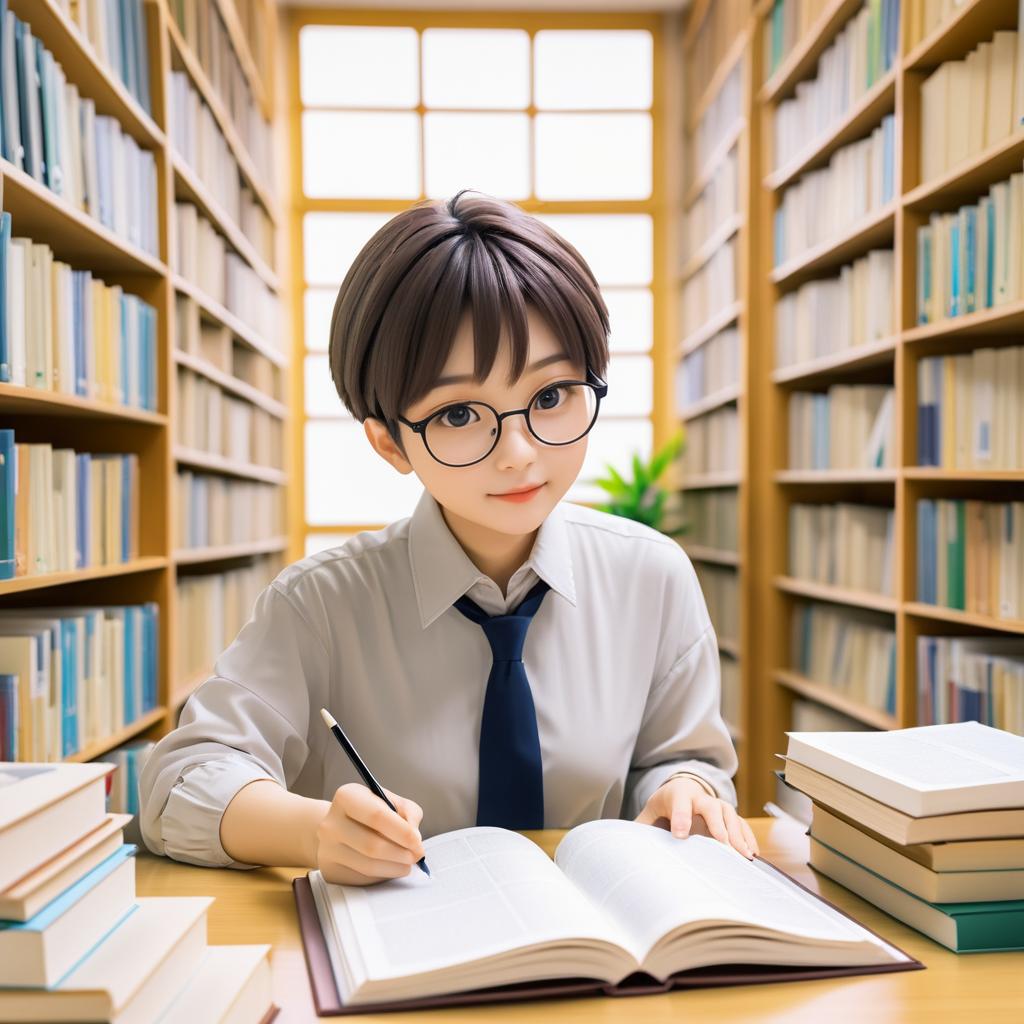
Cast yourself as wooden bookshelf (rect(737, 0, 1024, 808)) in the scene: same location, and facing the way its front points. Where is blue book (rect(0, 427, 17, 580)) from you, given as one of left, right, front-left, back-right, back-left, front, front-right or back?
front

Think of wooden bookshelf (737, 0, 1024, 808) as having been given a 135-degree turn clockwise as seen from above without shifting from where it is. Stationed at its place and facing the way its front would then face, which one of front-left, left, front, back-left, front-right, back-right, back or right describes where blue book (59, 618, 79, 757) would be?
back-left

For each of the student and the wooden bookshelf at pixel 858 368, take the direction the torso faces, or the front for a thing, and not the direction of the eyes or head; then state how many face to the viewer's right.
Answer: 0

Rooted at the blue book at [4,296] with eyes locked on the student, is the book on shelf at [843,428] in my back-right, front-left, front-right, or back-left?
front-left

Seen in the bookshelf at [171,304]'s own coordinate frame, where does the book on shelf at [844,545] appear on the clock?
The book on shelf is roughly at 11 o'clock from the bookshelf.

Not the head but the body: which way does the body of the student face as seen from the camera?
toward the camera

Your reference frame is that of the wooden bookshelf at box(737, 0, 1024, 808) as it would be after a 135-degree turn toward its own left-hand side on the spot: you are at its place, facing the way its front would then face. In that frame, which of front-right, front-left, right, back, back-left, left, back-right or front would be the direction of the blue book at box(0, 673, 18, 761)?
back-right

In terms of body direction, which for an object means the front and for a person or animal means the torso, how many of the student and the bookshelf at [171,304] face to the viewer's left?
0

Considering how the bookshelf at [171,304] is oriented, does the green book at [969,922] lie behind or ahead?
ahead

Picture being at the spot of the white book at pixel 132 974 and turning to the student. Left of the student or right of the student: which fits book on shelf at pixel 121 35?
left

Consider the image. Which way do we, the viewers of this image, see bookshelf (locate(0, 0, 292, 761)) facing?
facing the viewer and to the right of the viewer

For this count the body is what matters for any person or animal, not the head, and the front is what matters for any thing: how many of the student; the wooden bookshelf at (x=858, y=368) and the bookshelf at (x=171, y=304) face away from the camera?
0

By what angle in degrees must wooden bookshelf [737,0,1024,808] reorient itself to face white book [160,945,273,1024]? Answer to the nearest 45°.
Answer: approximately 45° to its left

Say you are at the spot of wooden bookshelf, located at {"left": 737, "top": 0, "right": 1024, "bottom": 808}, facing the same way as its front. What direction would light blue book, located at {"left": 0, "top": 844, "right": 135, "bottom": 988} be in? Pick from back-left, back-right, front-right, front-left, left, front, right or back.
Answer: front-left

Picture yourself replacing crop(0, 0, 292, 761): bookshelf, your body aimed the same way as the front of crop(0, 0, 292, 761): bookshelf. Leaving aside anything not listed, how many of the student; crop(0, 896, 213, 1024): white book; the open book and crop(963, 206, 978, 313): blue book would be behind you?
0

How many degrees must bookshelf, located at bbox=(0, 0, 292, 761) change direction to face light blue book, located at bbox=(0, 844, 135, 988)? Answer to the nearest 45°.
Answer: approximately 45° to its right

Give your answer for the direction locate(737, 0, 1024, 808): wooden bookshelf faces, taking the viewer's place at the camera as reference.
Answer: facing the viewer and to the left of the viewer

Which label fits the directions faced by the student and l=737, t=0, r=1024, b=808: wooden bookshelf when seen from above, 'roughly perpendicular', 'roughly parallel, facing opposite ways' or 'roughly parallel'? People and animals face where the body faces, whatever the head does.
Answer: roughly perpendicular
